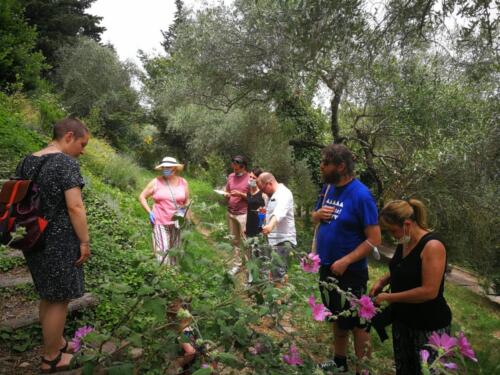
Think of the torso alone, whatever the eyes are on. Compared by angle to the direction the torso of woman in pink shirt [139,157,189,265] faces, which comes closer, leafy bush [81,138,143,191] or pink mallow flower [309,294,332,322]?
the pink mallow flower

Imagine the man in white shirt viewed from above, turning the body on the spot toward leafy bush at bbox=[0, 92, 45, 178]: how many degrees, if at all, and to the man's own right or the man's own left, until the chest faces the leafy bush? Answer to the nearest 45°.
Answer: approximately 45° to the man's own right

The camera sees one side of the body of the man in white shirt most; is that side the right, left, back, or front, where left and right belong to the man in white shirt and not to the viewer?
left

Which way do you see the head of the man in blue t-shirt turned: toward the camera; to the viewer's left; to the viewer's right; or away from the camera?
to the viewer's left

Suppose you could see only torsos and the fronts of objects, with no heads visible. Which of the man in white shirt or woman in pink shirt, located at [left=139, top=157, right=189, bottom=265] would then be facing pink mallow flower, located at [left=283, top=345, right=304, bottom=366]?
the woman in pink shirt

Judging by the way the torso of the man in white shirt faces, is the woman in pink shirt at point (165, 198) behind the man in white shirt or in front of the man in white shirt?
in front

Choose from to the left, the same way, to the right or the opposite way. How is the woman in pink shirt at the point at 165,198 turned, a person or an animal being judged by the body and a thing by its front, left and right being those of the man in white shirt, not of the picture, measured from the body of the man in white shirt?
to the left

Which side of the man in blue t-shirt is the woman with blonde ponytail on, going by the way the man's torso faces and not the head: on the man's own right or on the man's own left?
on the man's own left

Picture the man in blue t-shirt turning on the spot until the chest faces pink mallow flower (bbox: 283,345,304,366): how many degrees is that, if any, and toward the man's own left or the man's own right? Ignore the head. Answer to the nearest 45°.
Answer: approximately 45° to the man's own left

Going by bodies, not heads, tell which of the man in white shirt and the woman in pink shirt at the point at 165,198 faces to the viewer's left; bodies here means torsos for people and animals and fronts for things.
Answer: the man in white shirt

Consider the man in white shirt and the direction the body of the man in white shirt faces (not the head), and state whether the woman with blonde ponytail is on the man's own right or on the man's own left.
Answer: on the man's own left

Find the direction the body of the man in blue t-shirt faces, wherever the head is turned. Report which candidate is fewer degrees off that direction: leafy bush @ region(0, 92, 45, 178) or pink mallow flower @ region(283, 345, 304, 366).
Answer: the pink mallow flower

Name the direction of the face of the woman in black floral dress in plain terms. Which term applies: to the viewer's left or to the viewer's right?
to the viewer's right

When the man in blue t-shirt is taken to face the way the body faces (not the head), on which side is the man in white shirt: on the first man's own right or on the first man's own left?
on the first man's own right
